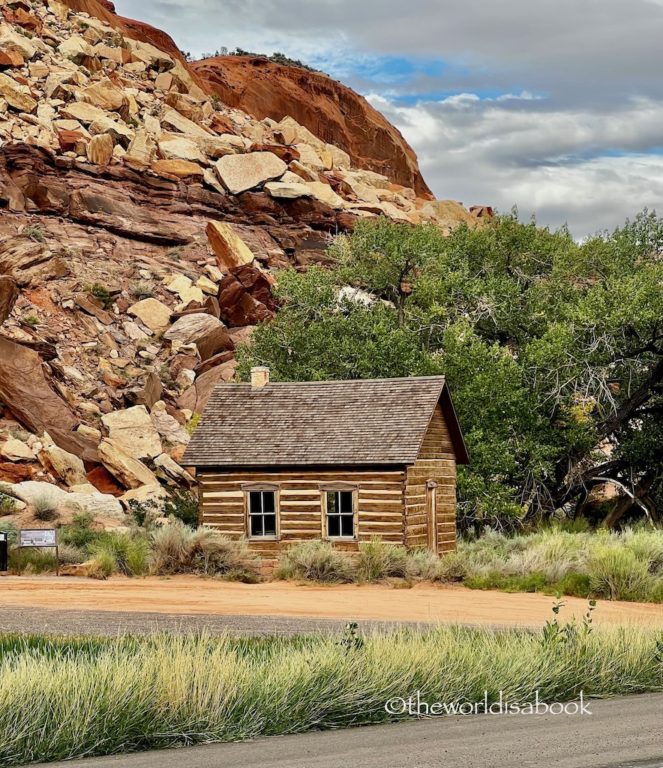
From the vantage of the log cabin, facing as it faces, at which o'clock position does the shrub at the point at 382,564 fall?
The shrub is roughly at 2 o'clock from the log cabin.

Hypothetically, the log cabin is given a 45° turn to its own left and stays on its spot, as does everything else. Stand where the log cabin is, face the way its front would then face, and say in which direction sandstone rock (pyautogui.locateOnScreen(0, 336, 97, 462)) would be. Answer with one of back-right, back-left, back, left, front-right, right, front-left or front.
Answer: left

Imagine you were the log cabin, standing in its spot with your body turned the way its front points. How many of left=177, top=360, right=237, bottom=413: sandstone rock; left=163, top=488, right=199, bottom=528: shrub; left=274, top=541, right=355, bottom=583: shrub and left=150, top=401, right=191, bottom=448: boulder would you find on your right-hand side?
1

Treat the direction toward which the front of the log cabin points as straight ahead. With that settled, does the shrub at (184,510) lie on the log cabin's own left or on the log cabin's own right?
on the log cabin's own left

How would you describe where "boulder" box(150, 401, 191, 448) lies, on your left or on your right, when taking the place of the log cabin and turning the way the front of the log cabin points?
on your left

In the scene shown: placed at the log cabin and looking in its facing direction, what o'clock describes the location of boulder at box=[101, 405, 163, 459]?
The boulder is roughly at 8 o'clock from the log cabin.

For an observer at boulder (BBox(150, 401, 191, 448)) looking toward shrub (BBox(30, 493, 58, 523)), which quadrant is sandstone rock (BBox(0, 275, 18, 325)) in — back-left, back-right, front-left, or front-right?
front-right

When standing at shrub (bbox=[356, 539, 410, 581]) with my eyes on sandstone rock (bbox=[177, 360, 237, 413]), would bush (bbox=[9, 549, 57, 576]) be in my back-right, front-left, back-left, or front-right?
front-left

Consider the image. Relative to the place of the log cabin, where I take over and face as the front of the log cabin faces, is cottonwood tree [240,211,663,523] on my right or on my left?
on my left

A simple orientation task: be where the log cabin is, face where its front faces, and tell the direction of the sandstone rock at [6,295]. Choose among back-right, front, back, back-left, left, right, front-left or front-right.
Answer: back-left

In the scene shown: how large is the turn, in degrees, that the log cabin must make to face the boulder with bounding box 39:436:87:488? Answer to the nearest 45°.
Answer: approximately 135° to its left

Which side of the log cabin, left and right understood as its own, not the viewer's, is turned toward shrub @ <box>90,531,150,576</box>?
back

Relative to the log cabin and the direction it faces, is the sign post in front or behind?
behind

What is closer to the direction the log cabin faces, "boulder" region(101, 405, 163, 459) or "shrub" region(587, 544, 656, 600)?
the shrub

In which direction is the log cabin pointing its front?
to the viewer's right

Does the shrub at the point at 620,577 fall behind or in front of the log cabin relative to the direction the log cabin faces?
in front
